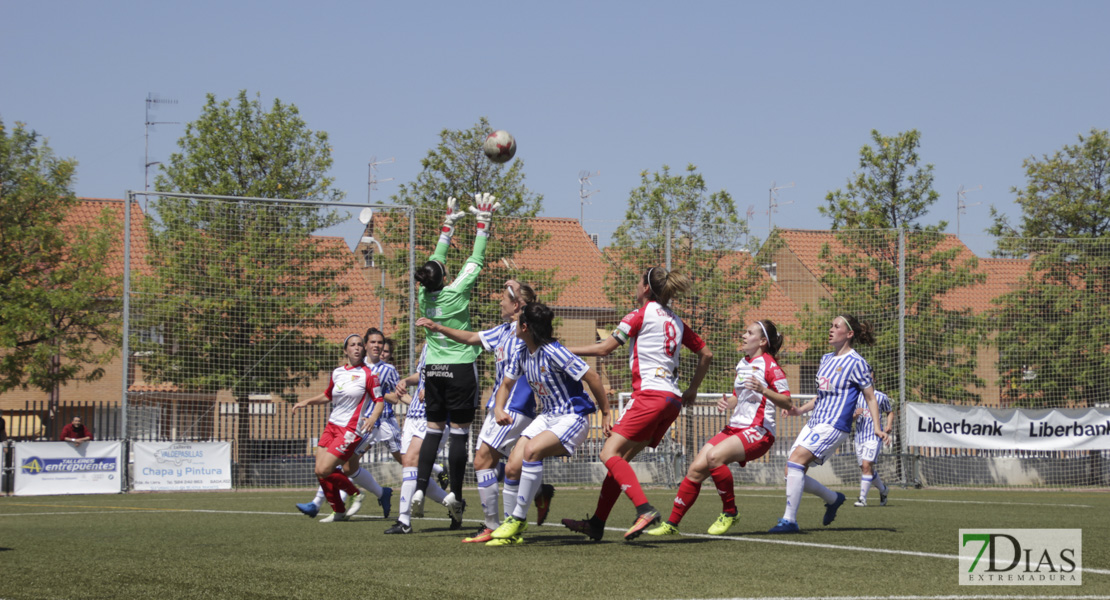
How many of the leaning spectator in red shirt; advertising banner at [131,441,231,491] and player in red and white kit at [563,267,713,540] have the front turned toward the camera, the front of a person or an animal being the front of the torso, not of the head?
2

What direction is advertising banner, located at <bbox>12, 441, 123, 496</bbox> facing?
toward the camera

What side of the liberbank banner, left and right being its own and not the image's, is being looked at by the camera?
front

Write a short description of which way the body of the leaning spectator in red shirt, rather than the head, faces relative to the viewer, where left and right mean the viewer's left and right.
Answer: facing the viewer

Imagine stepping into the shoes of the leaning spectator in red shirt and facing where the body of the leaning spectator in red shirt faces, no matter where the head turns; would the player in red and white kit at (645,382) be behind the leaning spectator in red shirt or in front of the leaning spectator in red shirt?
in front

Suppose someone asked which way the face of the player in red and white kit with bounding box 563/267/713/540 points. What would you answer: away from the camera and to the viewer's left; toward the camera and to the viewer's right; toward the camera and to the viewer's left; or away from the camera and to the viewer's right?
away from the camera and to the viewer's left

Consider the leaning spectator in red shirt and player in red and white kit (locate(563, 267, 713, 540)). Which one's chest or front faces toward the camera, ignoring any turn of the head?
the leaning spectator in red shirt

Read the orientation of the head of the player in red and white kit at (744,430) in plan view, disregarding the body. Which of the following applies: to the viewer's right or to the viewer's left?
to the viewer's left

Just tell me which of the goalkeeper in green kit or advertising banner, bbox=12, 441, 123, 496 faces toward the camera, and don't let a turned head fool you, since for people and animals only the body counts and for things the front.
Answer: the advertising banner

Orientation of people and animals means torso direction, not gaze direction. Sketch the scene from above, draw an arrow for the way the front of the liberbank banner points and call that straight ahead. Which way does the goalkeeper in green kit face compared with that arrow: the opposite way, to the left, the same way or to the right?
the opposite way

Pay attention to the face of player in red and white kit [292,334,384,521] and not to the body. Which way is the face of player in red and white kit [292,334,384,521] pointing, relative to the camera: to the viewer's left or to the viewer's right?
to the viewer's right

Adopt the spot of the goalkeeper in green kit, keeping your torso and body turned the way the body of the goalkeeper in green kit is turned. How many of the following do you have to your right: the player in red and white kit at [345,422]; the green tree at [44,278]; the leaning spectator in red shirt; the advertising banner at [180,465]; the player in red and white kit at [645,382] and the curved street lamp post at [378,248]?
1

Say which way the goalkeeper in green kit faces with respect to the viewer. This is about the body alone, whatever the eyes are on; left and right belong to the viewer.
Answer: facing away from the viewer and to the right of the viewer

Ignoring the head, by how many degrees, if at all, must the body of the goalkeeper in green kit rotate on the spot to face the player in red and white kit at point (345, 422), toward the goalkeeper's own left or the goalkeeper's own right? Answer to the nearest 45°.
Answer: approximately 90° to the goalkeeper's own left

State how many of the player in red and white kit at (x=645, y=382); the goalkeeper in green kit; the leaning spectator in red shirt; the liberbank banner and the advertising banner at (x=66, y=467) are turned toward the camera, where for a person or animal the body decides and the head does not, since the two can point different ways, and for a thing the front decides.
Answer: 3

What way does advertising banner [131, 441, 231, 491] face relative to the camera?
toward the camera
